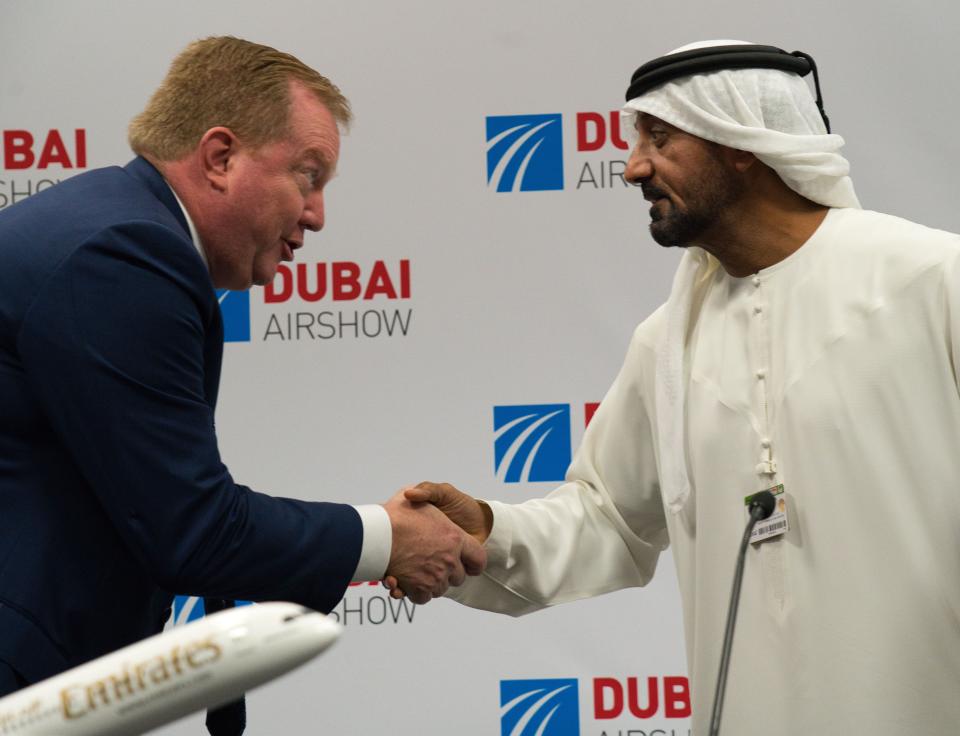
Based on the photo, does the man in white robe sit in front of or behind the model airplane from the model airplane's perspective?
in front

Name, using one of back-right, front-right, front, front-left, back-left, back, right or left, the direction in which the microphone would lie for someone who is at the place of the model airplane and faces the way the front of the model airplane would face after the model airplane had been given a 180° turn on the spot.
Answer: back-right

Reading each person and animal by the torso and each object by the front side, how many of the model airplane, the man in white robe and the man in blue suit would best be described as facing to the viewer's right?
2

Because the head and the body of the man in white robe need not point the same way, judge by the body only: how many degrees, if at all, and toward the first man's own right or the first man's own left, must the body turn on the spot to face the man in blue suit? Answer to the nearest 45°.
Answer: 0° — they already face them

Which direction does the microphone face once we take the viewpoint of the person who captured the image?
facing away from the viewer and to the right of the viewer

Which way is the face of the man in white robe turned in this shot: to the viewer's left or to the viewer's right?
to the viewer's left

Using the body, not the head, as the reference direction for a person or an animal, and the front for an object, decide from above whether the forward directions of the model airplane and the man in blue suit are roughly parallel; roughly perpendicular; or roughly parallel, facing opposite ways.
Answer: roughly parallel

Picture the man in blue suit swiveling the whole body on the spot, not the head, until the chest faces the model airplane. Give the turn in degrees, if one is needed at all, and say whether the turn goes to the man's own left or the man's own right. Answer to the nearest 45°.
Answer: approximately 90° to the man's own right

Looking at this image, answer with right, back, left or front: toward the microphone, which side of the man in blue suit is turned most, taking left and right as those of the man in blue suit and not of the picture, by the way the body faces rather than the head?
front

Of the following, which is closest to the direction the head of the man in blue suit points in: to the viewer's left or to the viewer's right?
to the viewer's right

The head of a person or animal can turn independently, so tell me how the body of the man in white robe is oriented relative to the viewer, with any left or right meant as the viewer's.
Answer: facing the viewer and to the left of the viewer

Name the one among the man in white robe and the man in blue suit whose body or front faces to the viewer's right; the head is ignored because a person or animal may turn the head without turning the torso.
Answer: the man in blue suit

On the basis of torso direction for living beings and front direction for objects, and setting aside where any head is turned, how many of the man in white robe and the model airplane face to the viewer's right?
1

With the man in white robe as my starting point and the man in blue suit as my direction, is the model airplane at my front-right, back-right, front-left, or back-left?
front-left

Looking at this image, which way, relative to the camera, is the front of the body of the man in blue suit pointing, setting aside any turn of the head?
to the viewer's right

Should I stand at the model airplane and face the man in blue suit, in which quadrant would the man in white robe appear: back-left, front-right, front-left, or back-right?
front-right

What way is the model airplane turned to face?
to the viewer's right
